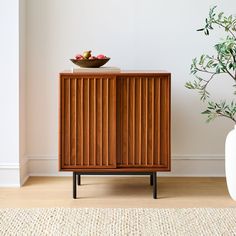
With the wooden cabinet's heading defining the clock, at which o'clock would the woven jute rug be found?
The woven jute rug is roughly at 12 o'clock from the wooden cabinet.

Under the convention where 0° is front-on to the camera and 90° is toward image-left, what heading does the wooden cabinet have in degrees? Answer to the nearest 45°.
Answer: approximately 0°
